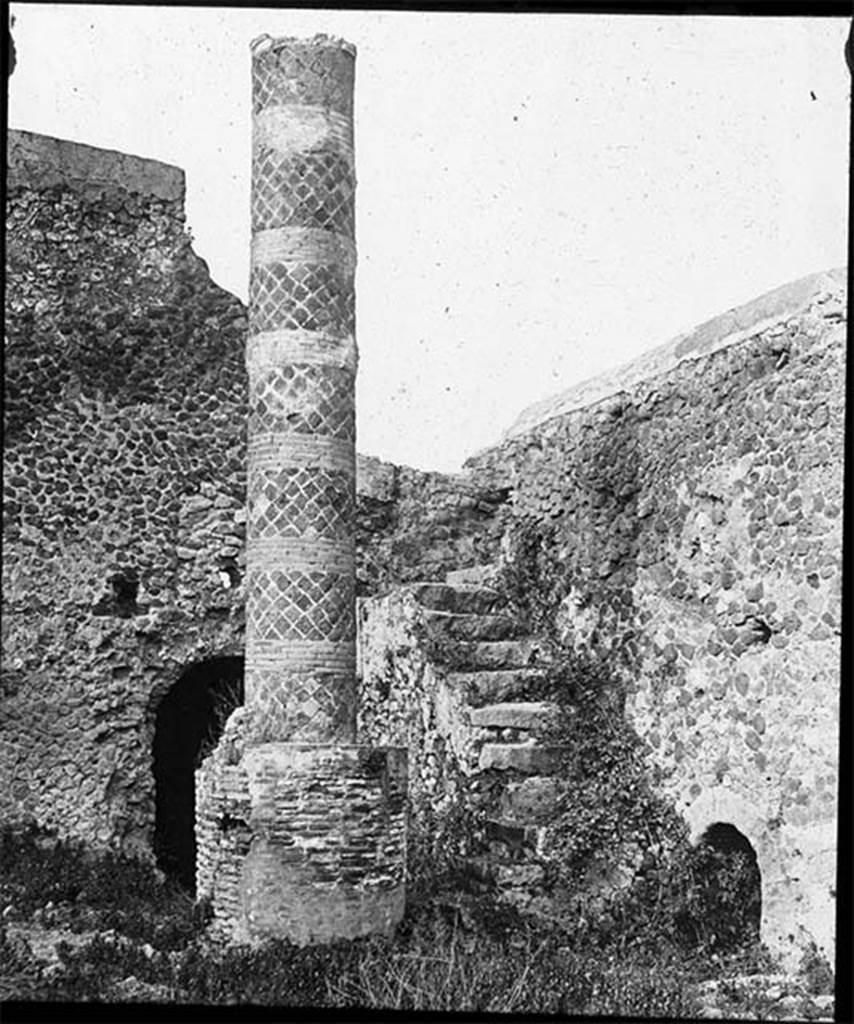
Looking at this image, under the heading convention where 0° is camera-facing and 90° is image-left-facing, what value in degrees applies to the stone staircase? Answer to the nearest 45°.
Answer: approximately 0°

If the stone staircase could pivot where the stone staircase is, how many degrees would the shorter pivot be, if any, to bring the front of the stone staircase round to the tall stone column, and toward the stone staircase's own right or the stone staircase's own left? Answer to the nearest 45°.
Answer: approximately 45° to the stone staircase's own right
